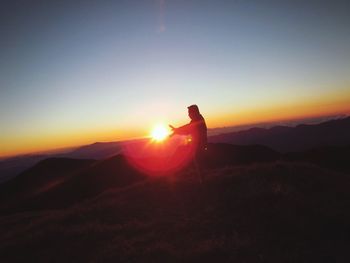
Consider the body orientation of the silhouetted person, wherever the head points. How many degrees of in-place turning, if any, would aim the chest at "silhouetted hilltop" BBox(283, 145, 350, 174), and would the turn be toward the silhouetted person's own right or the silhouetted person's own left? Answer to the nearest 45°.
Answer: approximately 135° to the silhouetted person's own right

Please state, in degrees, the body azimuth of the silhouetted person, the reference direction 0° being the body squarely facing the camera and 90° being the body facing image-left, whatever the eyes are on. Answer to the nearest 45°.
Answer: approximately 90°
